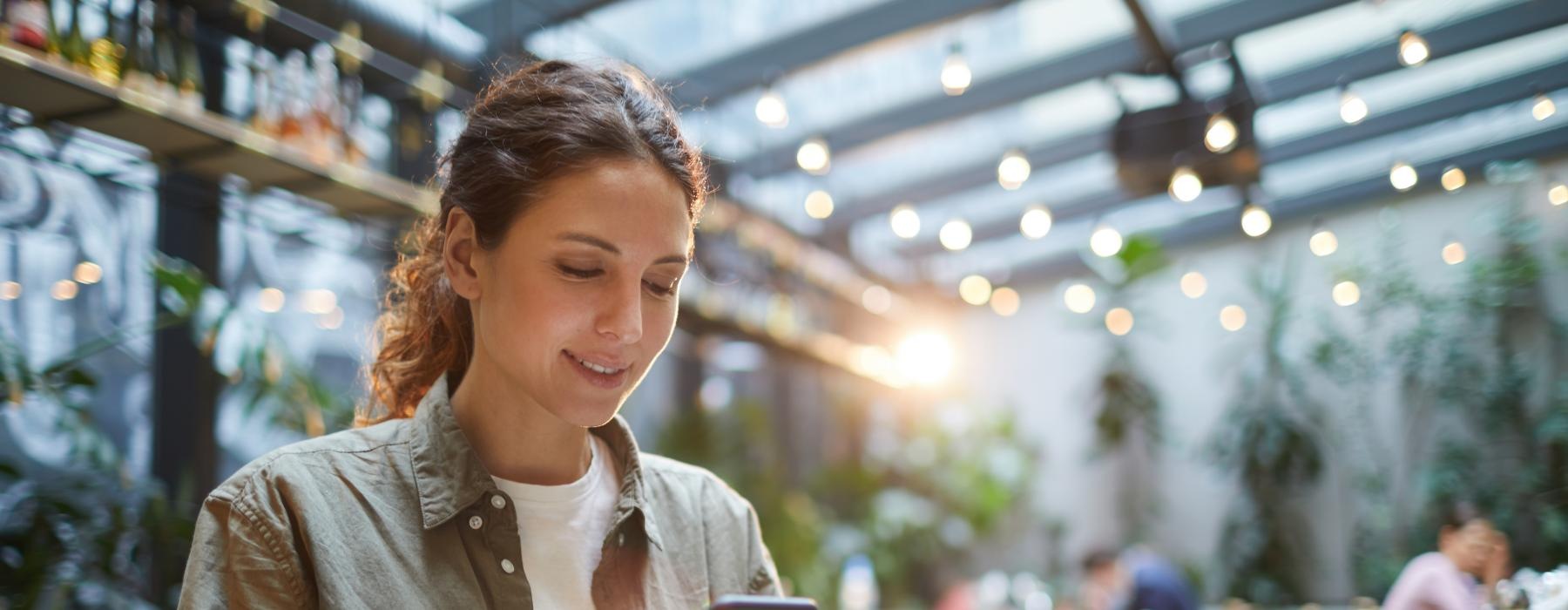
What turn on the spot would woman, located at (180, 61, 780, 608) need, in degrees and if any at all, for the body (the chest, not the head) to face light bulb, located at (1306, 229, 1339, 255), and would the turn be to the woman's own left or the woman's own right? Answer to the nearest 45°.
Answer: approximately 90° to the woman's own left

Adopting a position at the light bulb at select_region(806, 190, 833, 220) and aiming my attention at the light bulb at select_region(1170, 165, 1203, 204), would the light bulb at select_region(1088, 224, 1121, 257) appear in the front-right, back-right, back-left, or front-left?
front-left

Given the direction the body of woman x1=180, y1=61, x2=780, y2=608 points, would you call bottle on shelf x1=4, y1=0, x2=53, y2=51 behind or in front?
behind

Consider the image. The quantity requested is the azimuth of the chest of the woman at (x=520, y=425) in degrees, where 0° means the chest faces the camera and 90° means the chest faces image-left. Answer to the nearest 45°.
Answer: approximately 315°

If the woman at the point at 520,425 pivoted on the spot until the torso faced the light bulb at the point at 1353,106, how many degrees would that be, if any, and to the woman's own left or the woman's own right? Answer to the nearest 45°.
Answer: approximately 90° to the woman's own left

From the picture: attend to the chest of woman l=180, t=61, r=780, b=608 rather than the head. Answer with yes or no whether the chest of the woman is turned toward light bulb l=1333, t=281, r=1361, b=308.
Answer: no

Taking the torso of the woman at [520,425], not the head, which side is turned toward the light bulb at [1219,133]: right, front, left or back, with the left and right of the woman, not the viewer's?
left

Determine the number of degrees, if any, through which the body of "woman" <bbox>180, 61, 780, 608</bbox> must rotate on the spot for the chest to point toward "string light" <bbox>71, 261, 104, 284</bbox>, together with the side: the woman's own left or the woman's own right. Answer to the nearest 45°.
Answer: approximately 180°

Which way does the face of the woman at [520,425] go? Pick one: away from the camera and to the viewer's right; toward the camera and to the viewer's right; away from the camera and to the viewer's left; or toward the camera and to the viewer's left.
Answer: toward the camera and to the viewer's right

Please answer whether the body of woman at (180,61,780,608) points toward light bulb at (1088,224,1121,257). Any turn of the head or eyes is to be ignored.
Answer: no
